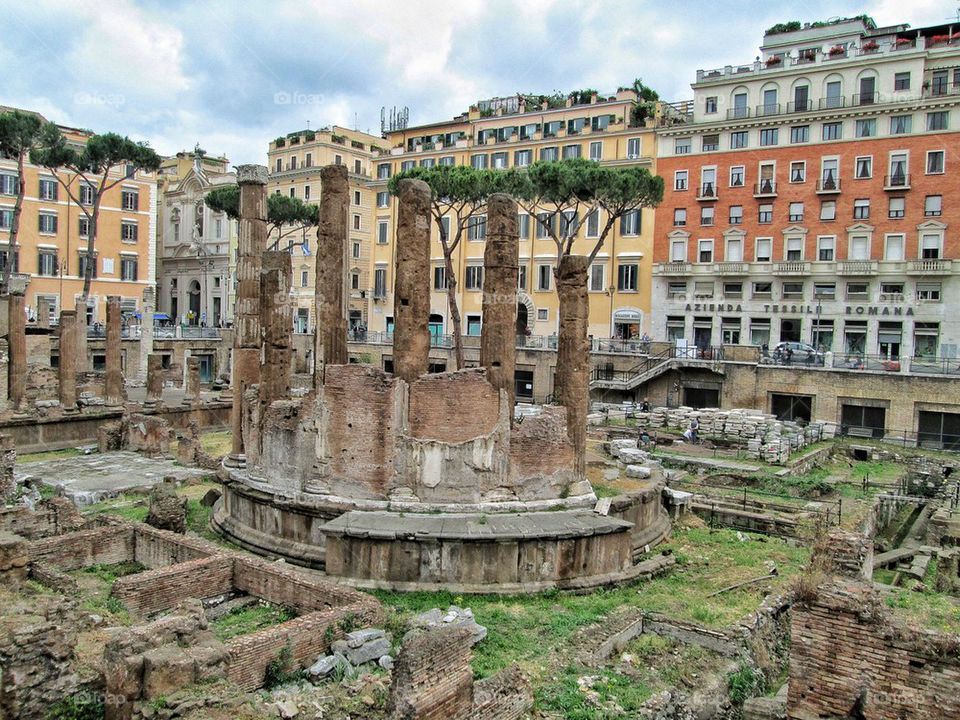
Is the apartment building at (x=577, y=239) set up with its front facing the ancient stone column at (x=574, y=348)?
yes

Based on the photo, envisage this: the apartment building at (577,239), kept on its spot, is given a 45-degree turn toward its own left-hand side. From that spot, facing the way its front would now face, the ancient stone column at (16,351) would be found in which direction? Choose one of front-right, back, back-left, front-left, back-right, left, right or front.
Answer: right

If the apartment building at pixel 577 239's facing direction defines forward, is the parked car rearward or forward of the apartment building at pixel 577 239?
forward

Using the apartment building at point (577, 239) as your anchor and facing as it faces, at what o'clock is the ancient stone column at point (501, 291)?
The ancient stone column is roughly at 12 o'clock from the apartment building.

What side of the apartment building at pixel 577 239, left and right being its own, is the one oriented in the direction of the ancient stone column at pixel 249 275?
front

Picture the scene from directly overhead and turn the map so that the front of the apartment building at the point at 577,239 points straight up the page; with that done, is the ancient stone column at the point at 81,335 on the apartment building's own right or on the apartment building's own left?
on the apartment building's own right

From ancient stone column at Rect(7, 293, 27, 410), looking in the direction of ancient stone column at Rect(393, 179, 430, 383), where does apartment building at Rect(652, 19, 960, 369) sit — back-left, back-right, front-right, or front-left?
front-left

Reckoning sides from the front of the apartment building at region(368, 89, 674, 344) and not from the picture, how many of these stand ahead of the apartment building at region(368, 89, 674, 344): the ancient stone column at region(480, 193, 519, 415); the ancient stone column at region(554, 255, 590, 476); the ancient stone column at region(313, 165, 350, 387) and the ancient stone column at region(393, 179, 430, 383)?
4

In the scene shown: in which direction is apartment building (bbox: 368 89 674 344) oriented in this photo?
toward the camera

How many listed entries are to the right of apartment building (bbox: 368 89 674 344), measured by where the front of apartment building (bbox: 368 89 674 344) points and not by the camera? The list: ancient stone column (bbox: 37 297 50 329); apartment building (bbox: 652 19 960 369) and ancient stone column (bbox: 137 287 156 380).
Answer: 2

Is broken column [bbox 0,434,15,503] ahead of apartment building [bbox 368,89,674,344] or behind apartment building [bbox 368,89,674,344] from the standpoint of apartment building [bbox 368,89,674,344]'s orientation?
ahead

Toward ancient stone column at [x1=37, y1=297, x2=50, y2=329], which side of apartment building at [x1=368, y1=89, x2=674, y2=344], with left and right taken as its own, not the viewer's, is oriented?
right

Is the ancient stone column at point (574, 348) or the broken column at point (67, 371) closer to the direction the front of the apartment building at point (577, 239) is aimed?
the ancient stone column

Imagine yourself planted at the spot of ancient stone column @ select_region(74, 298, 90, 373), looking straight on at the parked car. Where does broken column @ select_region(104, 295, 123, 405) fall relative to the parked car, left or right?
right

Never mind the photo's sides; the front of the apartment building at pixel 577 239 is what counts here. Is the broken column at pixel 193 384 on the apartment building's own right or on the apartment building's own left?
on the apartment building's own right
